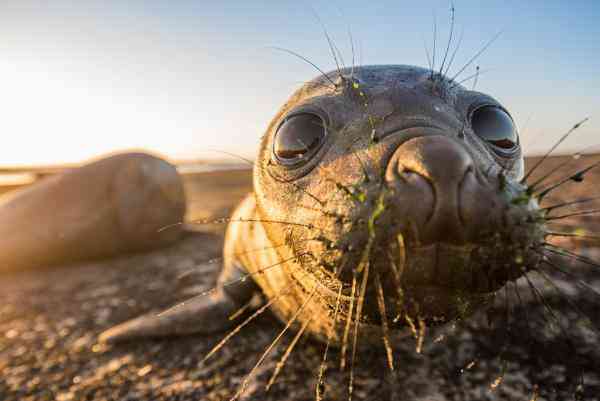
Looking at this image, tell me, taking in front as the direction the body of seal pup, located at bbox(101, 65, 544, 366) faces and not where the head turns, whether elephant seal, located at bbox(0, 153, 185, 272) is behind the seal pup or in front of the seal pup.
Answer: behind

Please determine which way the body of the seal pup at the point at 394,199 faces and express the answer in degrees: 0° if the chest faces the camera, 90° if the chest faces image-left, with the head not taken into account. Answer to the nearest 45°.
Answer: approximately 315°
